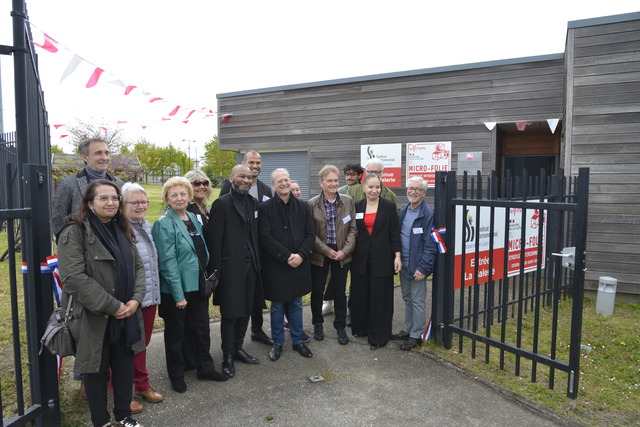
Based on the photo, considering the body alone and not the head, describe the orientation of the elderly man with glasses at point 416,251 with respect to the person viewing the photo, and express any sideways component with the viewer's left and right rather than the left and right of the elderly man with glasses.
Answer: facing the viewer and to the left of the viewer

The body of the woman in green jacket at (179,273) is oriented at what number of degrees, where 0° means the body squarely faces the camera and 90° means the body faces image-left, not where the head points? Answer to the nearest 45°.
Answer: approximately 315°

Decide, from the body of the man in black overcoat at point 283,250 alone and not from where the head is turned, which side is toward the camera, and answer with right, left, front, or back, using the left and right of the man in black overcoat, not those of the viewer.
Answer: front

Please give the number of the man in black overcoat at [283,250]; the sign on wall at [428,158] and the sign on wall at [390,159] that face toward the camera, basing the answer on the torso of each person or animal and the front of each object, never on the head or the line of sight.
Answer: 3

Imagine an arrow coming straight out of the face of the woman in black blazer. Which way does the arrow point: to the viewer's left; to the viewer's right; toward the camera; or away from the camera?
toward the camera

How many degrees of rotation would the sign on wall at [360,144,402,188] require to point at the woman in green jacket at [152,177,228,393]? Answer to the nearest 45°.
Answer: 0° — it already faces them

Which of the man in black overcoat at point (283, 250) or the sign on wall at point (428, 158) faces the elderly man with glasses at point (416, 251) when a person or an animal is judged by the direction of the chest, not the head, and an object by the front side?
the sign on wall

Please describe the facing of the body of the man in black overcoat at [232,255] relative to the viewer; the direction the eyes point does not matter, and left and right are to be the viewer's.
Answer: facing the viewer and to the right of the viewer

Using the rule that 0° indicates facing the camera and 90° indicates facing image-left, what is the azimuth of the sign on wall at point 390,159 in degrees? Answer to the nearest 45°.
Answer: approximately 0°

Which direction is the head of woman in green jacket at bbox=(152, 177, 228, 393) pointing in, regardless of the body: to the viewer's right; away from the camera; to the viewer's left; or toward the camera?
toward the camera

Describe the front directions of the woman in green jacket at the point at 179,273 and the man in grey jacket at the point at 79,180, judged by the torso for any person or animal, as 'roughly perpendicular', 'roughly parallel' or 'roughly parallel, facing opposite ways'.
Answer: roughly parallel

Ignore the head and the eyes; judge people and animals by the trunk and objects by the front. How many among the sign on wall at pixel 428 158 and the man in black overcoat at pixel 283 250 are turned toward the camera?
2

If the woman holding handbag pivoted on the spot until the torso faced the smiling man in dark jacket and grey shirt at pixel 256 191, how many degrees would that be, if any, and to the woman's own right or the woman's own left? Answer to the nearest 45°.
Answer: approximately 90° to the woman's own left

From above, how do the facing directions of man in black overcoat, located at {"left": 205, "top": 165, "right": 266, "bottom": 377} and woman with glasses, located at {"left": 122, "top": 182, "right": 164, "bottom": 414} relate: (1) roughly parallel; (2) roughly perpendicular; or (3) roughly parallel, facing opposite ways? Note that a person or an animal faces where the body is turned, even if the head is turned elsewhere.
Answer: roughly parallel
